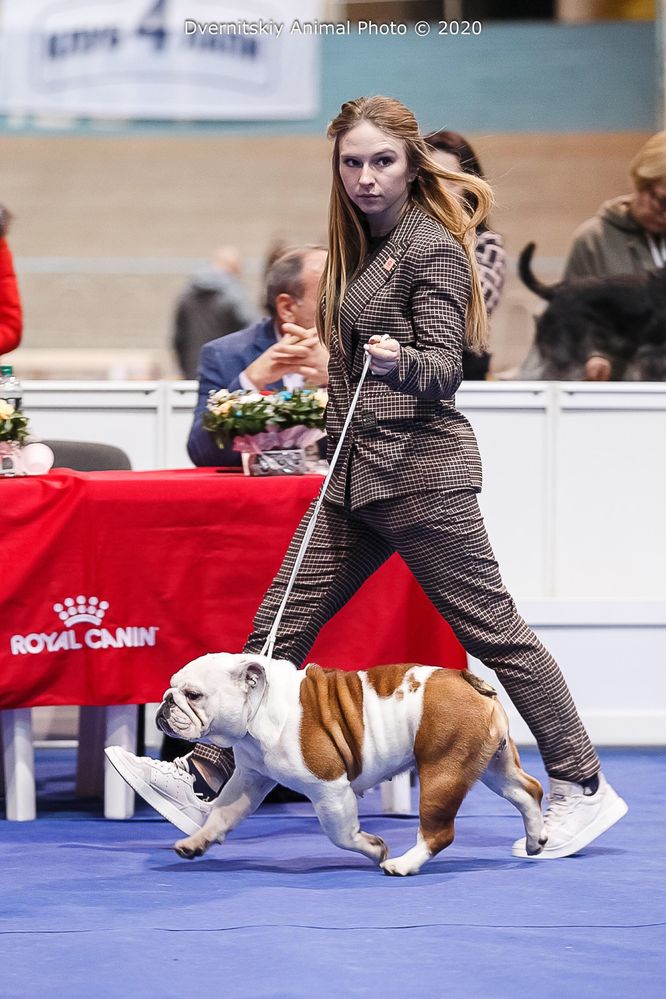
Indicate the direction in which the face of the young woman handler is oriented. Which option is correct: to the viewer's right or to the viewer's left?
to the viewer's left

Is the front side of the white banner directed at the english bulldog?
yes

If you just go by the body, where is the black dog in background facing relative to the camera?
to the viewer's right

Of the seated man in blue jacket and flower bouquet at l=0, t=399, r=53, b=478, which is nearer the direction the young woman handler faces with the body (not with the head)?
the flower bouquet

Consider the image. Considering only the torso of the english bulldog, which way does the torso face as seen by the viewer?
to the viewer's left

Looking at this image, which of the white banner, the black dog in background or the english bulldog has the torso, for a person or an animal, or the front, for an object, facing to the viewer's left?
the english bulldog

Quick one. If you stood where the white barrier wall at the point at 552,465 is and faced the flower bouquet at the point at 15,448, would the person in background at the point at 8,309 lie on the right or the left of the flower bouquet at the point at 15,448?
right

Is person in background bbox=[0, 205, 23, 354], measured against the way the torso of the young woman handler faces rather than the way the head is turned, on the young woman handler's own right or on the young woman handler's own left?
on the young woman handler's own right

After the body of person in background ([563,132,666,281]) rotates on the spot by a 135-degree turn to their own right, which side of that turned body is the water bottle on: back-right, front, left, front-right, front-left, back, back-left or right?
front-left

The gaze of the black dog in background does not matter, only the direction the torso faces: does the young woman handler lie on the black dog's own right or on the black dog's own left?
on the black dog's own right

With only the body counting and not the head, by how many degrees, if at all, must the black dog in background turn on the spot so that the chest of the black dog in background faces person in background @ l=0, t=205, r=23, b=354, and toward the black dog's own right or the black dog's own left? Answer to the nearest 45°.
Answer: approximately 135° to the black dog's own right
